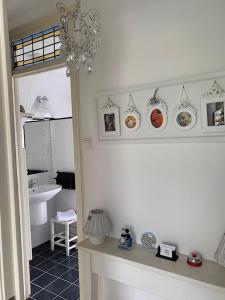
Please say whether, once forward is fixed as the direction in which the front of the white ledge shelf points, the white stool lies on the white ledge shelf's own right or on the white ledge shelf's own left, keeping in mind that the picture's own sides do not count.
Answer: on the white ledge shelf's own right

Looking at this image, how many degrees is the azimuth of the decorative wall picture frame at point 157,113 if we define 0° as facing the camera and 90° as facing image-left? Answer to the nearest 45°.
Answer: approximately 45°

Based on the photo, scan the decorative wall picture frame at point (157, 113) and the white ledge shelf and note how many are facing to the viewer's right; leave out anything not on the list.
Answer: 0

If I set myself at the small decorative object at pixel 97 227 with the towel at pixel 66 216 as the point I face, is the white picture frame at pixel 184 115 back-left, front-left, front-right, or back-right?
back-right

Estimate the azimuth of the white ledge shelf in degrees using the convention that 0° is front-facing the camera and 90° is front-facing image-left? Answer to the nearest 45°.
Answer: approximately 45°

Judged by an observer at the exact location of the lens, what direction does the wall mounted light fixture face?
facing the viewer and to the right of the viewer

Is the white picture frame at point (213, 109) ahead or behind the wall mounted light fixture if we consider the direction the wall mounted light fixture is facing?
ahead

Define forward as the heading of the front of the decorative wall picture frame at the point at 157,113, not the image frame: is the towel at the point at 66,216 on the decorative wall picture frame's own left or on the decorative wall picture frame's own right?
on the decorative wall picture frame's own right
